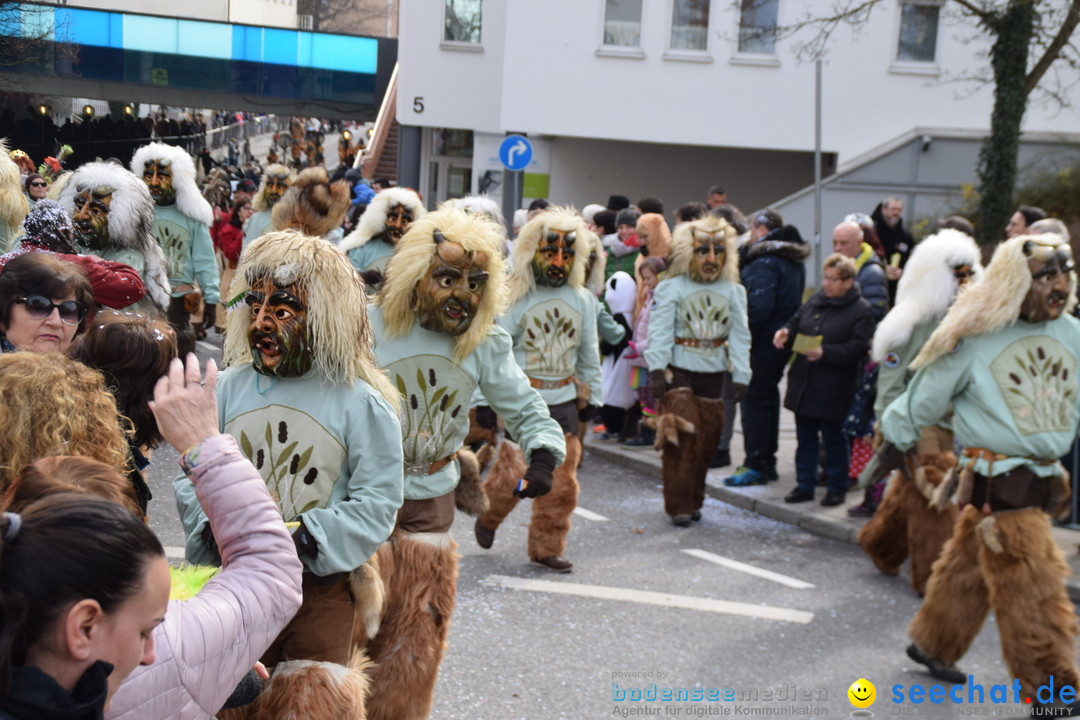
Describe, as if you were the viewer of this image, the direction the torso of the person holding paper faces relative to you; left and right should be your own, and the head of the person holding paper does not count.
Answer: facing the viewer and to the left of the viewer

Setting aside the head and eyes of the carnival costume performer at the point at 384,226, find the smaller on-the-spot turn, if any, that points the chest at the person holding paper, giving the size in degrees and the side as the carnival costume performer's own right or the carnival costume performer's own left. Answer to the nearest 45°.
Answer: approximately 45° to the carnival costume performer's own left

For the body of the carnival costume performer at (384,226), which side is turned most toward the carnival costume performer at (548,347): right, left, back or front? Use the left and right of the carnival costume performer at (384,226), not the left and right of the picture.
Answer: front

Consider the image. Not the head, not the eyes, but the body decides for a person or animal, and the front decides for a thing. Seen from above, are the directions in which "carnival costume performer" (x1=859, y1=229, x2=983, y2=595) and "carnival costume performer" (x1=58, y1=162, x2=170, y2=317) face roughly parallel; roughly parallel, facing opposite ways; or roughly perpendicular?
roughly perpendicular

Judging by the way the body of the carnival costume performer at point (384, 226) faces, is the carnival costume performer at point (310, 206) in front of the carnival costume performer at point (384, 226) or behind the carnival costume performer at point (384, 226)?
behind

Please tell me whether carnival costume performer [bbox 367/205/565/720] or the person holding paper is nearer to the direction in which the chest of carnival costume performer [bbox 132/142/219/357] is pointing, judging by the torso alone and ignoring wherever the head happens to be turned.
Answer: the carnival costume performer

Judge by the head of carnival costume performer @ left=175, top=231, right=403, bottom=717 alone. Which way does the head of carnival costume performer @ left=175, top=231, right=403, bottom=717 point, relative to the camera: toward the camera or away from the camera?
toward the camera

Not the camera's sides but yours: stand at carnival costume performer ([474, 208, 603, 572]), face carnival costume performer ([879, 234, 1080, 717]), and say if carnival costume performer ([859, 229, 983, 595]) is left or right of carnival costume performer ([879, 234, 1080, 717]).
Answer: left

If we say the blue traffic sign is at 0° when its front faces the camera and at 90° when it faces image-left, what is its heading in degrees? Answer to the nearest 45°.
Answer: approximately 0°

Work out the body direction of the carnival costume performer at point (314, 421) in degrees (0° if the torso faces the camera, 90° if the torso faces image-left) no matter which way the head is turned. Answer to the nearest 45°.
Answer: approximately 45°

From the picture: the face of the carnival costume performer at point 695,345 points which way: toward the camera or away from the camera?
toward the camera

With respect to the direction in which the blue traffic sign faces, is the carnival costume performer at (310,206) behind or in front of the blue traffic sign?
in front
